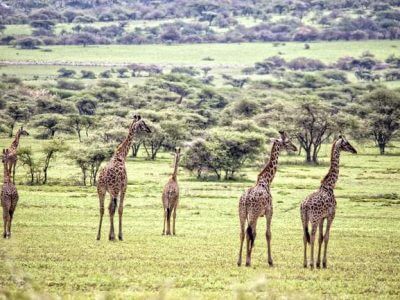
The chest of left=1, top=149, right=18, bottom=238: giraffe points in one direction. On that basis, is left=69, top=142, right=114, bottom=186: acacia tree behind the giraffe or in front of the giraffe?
in front

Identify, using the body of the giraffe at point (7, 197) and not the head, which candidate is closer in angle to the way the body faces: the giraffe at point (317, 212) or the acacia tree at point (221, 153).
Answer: the acacia tree

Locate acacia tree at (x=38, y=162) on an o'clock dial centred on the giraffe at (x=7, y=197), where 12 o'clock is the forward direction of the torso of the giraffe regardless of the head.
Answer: The acacia tree is roughly at 12 o'clock from the giraffe.

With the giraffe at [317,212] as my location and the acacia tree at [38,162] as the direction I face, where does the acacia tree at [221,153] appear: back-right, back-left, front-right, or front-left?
front-right

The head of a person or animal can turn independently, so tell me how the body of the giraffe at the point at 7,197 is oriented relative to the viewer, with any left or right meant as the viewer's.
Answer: facing away from the viewer

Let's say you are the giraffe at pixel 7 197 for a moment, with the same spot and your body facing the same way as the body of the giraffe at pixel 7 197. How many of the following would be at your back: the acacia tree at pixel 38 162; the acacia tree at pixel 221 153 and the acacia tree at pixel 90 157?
0

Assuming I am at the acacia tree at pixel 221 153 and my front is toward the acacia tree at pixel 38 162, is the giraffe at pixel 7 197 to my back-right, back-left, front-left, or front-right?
front-left

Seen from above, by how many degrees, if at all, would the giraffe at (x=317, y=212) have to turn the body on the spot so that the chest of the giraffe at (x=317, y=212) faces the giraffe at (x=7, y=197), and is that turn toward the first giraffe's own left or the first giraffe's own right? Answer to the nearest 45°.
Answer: approximately 135° to the first giraffe's own left

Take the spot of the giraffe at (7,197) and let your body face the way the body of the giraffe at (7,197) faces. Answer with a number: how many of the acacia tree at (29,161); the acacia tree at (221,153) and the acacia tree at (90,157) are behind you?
0

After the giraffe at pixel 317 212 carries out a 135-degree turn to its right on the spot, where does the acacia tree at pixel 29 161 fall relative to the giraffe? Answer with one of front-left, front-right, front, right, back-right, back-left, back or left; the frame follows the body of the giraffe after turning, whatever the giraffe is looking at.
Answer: back-right

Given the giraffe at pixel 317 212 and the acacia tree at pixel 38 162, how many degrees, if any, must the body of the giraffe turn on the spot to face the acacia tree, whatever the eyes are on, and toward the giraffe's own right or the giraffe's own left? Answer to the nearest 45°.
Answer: approximately 90° to the giraffe's own left

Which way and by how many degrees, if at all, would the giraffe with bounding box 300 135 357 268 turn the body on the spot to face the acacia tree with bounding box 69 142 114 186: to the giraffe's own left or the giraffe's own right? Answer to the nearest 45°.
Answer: approximately 90° to the giraffe's own left

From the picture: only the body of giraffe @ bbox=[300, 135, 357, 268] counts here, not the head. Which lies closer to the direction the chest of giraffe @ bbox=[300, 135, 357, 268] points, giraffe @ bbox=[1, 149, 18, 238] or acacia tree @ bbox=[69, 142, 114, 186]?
the acacia tree

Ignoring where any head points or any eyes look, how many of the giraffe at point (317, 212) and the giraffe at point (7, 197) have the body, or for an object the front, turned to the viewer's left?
0

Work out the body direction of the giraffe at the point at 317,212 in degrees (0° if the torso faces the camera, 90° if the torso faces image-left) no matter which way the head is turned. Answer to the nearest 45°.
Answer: approximately 225°
